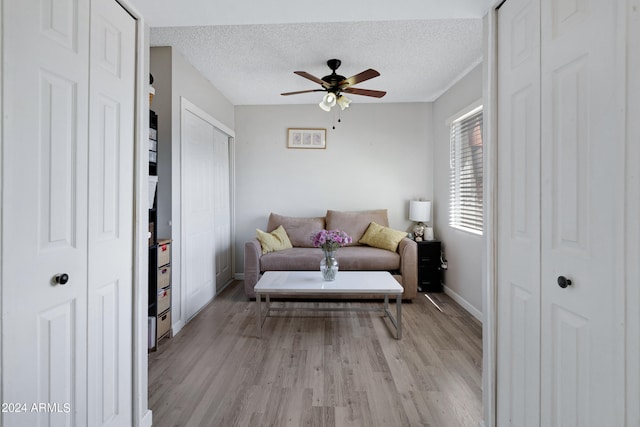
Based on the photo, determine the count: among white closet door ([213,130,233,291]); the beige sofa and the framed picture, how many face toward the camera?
2

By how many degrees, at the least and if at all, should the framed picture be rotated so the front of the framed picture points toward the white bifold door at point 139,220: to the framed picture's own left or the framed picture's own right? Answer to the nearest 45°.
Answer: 0° — it already faces it

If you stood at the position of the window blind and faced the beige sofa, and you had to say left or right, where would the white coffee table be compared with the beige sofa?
left

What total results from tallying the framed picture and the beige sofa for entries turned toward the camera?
2

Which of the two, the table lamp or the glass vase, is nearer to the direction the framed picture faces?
the glass vase

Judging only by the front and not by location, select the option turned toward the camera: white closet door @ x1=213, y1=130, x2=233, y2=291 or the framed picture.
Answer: the framed picture

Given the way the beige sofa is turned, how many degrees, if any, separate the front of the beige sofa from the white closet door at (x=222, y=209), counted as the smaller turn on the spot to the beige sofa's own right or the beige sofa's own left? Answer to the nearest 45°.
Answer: approximately 90° to the beige sofa's own right

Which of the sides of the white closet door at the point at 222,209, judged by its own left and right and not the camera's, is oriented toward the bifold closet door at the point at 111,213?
right

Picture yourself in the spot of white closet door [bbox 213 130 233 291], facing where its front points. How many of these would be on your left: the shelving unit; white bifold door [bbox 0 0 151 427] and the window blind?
0

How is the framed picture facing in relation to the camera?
toward the camera

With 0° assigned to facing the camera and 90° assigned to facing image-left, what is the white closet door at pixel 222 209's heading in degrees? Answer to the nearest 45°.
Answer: approximately 270°

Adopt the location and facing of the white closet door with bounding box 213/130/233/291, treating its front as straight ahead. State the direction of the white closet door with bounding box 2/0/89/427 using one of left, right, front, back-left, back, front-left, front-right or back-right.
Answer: right

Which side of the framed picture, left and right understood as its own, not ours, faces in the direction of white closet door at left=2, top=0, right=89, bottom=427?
front
